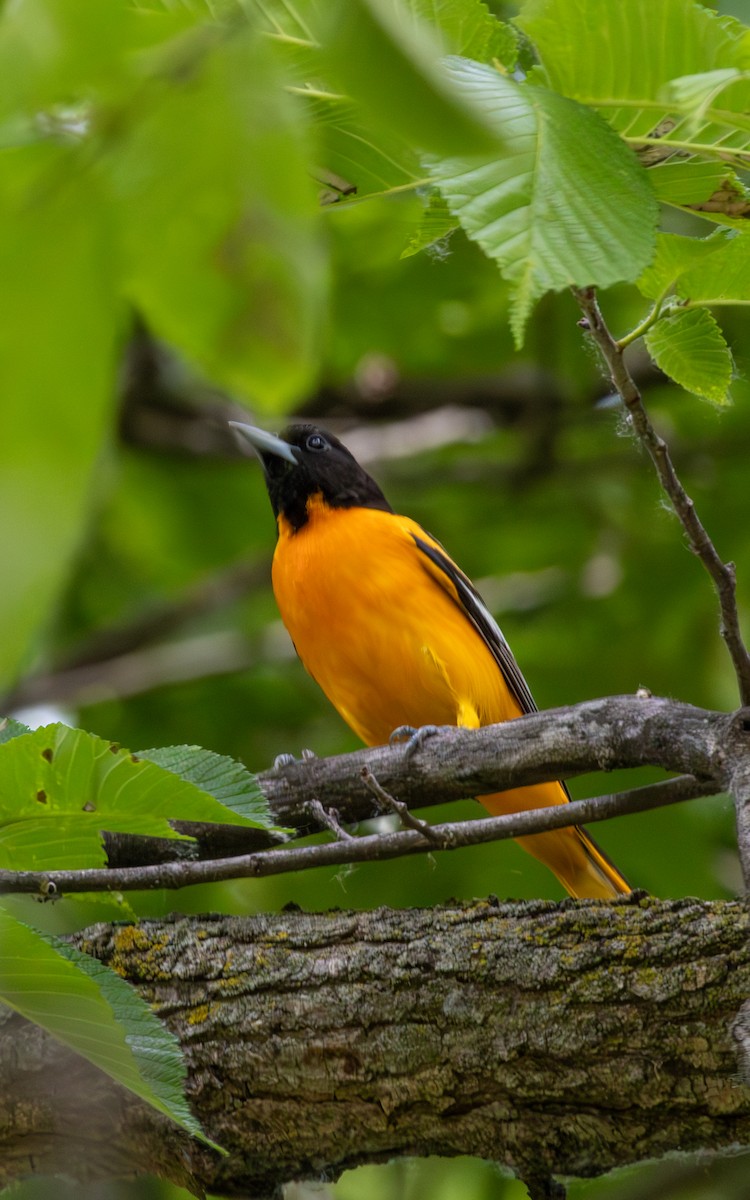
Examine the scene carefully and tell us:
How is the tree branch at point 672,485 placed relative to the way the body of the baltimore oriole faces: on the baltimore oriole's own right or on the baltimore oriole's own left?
on the baltimore oriole's own left

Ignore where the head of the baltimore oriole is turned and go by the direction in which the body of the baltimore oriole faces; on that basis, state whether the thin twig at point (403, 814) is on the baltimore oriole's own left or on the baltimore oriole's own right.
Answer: on the baltimore oriole's own left

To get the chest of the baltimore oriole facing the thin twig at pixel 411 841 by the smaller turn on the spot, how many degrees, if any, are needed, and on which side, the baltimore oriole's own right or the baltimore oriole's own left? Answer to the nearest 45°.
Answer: approximately 45° to the baltimore oriole's own left

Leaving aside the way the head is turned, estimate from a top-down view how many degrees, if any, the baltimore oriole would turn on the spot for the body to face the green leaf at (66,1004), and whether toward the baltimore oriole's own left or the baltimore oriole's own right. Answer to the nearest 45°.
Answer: approximately 45° to the baltimore oriole's own left

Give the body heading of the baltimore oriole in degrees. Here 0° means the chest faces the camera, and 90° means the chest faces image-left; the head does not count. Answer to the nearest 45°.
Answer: approximately 45°

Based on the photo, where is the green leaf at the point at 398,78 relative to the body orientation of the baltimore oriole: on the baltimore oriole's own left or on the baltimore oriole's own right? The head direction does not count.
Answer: on the baltimore oriole's own left
